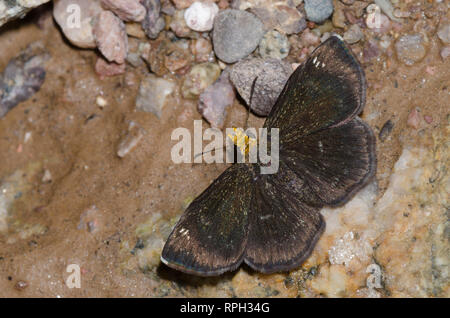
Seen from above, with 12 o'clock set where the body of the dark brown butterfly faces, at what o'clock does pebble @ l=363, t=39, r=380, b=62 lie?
The pebble is roughly at 3 o'clock from the dark brown butterfly.

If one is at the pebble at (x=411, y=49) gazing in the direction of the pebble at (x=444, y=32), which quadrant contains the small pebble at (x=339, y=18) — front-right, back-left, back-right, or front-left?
back-left

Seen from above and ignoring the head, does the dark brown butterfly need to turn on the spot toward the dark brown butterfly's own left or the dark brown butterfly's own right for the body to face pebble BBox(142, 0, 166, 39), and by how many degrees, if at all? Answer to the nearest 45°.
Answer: approximately 45° to the dark brown butterfly's own right

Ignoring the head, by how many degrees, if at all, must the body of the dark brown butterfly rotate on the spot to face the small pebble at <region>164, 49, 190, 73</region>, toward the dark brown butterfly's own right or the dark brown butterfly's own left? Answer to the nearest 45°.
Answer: approximately 45° to the dark brown butterfly's own right

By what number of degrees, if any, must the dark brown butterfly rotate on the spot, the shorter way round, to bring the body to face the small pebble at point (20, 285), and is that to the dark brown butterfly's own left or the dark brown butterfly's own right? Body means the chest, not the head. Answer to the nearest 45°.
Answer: approximately 45° to the dark brown butterfly's own left

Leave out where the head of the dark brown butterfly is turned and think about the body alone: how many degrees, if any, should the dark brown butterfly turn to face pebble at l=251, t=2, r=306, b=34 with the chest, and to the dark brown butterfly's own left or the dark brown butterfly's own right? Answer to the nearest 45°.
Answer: approximately 45° to the dark brown butterfly's own right

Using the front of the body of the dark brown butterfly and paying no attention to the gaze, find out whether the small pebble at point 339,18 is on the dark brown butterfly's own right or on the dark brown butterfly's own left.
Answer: on the dark brown butterfly's own right

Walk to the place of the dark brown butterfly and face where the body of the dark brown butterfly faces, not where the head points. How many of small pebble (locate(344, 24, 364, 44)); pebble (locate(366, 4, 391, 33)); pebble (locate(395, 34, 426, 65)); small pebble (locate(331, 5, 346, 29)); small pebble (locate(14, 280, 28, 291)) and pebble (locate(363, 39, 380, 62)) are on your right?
5

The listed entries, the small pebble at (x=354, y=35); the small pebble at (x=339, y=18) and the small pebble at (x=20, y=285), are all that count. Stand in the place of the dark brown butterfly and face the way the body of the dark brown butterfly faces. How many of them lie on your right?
2

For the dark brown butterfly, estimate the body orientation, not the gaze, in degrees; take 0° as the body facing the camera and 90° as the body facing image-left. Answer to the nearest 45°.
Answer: approximately 135°

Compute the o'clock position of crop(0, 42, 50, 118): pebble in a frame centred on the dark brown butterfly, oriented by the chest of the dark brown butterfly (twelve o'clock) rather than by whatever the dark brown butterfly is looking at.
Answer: The pebble is roughly at 12 o'clock from the dark brown butterfly.

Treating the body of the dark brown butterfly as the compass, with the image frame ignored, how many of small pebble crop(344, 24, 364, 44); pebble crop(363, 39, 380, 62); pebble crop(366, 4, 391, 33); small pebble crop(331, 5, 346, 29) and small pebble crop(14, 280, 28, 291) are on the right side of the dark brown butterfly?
4

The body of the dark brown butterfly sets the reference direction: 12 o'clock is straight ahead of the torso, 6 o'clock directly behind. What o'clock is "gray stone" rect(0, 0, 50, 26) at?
The gray stone is roughly at 12 o'clock from the dark brown butterfly.

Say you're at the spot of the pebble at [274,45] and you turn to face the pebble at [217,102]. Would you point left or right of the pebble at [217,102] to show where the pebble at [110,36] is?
right
